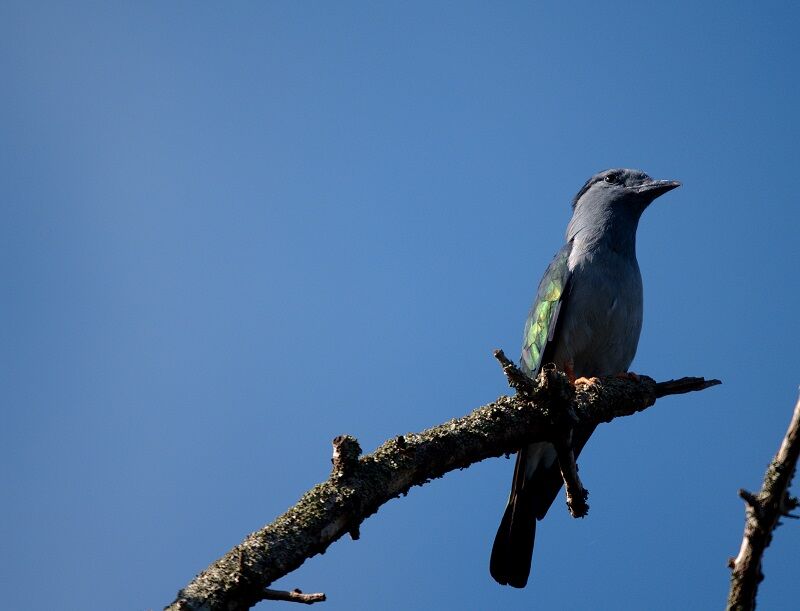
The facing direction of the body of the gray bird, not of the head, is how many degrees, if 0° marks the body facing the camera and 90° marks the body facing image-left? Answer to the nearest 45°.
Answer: approximately 315°
